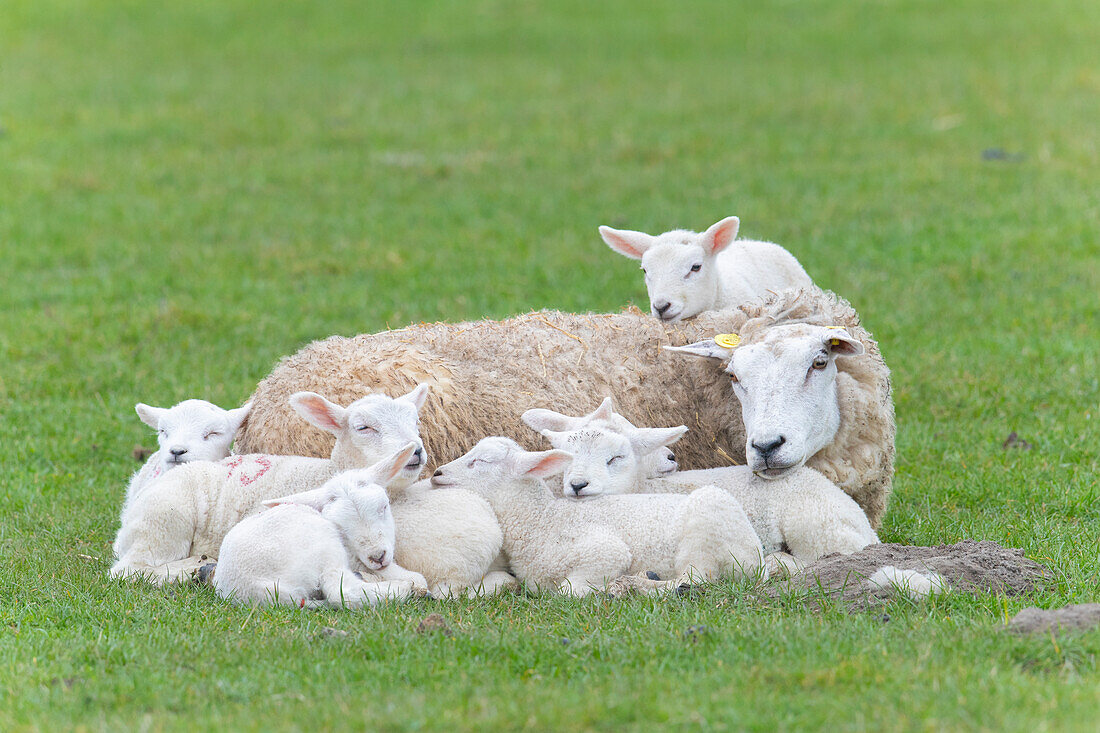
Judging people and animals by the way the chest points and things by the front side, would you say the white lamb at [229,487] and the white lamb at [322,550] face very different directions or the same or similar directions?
same or similar directions

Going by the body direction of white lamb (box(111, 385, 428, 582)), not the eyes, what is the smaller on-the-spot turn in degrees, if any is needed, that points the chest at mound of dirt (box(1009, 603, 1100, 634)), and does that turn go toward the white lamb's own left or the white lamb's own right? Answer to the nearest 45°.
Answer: approximately 45° to the white lamb's own right

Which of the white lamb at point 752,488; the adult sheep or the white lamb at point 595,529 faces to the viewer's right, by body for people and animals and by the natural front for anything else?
the adult sheep

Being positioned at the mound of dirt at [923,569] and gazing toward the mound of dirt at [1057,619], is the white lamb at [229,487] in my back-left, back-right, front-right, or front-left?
back-right

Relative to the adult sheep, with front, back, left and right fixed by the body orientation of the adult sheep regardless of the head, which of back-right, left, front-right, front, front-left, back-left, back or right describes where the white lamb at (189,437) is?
back

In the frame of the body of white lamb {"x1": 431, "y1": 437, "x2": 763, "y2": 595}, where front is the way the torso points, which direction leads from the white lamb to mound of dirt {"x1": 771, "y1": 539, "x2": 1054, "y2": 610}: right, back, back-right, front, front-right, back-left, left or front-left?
back

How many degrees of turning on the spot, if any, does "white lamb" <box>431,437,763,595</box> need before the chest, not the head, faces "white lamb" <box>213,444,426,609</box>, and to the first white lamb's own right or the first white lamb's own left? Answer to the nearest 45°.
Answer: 0° — it already faces it

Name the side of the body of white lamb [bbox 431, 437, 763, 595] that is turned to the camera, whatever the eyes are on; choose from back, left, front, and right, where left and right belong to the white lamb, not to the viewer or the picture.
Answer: left

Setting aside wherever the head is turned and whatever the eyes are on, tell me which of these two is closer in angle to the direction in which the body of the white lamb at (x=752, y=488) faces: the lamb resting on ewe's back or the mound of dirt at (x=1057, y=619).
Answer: the lamb resting on ewe's back

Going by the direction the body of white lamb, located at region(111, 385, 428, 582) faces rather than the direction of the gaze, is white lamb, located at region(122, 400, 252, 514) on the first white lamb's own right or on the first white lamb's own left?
on the first white lamb's own left

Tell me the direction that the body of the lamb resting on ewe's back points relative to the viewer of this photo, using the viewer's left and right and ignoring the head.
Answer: facing the viewer and to the left of the viewer

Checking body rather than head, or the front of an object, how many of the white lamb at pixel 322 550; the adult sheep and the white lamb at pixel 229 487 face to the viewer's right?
3

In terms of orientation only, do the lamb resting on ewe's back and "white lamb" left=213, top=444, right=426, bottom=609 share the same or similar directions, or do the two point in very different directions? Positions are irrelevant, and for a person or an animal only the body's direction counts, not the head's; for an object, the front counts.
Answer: very different directions

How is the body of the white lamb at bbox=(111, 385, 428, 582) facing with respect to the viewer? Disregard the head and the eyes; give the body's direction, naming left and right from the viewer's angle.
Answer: facing to the right of the viewer

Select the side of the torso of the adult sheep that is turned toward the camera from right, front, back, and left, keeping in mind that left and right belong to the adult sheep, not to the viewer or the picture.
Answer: right

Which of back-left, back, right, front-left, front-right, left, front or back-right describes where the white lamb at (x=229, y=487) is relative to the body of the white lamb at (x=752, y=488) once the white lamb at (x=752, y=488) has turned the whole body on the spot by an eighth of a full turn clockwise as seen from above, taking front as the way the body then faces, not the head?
front-left

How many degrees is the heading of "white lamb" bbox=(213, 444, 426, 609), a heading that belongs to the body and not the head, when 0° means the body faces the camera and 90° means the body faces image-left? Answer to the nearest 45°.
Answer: approximately 270°
